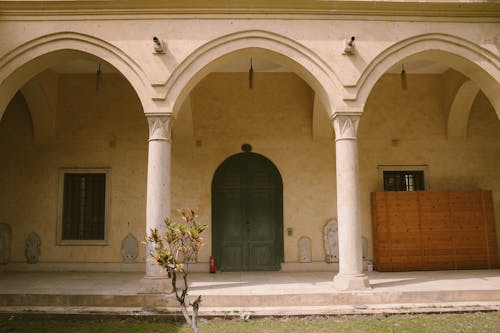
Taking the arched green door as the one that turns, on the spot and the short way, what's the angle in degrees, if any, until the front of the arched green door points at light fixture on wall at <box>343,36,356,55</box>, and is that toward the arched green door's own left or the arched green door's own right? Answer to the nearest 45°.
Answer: approximately 45° to the arched green door's own left

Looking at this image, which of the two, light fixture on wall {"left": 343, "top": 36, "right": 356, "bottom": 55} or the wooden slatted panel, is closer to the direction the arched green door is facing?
the light fixture on wall

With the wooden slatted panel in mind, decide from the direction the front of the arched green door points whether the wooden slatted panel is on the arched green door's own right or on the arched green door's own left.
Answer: on the arched green door's own left

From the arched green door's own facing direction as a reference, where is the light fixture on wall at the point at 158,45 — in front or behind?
in front

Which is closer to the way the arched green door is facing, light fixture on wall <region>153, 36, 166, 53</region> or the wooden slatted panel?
the light fixture on wall

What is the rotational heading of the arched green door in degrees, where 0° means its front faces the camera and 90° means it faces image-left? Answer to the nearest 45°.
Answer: approximately 0°
